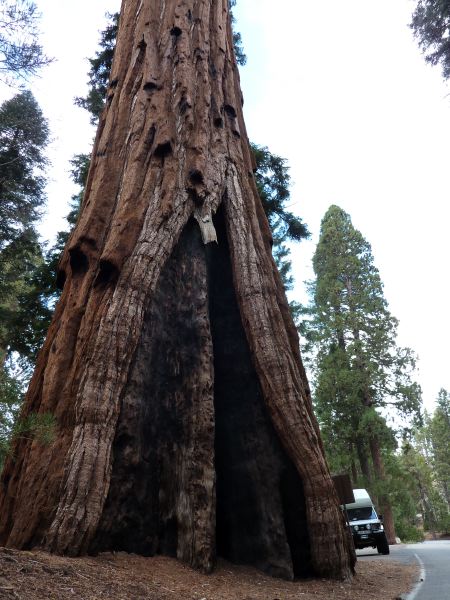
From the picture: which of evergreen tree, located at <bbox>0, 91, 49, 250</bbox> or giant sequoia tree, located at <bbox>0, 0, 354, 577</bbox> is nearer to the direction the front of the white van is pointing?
the giant sequoia tree

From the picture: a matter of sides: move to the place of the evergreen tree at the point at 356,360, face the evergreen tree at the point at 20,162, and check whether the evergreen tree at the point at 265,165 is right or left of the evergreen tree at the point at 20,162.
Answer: left

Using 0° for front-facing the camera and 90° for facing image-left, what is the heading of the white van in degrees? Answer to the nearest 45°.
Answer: approximately 0°

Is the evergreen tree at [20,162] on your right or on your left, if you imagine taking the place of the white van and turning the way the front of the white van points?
on your right

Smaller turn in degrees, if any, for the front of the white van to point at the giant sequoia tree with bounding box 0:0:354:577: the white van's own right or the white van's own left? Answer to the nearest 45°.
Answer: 0° — it already faces it
